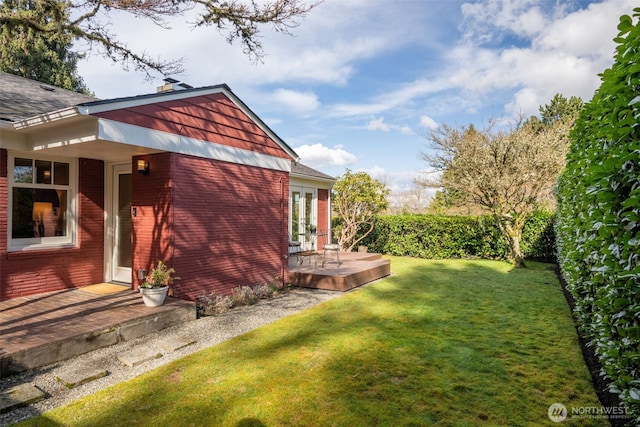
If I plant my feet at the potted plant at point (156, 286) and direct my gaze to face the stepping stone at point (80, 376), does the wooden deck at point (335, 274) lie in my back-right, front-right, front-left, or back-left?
back-left

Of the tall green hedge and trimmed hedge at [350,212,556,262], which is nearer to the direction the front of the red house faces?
the tall green hedge

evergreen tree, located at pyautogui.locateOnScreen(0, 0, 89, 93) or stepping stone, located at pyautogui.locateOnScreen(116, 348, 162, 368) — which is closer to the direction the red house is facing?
the stepping stone
